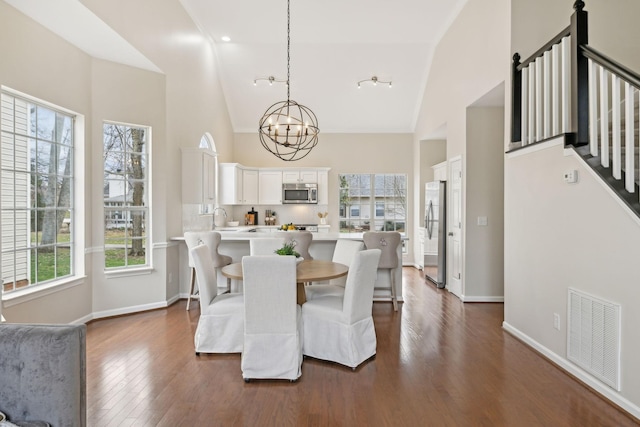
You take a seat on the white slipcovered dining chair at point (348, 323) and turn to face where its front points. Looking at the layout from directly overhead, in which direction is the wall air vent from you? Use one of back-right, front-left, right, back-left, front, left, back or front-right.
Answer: back-right

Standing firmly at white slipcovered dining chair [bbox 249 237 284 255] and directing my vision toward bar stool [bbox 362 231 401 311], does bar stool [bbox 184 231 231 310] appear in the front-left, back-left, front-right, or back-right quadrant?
back-left

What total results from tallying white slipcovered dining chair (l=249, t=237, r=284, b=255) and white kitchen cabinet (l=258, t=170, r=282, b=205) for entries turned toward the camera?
2

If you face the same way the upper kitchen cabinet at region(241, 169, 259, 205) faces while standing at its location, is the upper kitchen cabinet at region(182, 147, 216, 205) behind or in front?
in front

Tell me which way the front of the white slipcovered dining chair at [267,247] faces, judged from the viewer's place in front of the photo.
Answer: facing the viewer

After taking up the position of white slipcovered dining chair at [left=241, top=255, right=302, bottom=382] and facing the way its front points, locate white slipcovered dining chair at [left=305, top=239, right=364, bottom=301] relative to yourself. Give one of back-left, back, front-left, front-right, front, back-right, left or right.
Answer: front-right

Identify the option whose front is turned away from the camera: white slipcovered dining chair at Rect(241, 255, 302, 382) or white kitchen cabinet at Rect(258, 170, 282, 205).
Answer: the white slipcovered dining chair

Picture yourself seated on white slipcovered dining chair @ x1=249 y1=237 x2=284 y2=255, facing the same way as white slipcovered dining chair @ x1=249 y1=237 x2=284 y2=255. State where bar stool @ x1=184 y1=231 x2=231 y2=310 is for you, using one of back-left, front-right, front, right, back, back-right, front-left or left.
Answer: back-right

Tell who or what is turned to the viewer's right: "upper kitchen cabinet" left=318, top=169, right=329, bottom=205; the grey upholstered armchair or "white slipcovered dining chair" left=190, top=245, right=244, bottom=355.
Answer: the white slipcovered dining chair

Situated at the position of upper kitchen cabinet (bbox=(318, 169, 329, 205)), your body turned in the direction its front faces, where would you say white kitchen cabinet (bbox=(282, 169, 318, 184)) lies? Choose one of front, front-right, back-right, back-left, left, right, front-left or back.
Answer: right

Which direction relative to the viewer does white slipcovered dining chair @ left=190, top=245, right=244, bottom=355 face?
to the viewer's right

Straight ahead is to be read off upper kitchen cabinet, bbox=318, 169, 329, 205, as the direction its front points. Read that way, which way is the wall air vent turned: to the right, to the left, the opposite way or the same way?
to the right

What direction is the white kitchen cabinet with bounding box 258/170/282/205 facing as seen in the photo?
toward the camera

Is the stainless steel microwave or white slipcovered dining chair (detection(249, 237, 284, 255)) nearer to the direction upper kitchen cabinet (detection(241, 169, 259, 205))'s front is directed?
the white slipcovered dining chair

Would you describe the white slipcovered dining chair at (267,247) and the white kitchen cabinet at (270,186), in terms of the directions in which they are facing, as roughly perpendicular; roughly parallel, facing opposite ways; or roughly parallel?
roughly parallel

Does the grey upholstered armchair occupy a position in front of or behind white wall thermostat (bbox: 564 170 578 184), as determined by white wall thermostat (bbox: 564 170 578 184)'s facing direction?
in front
